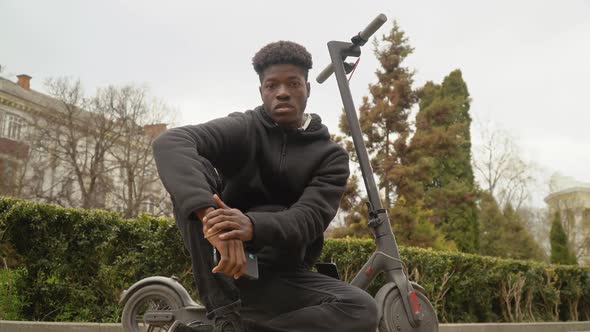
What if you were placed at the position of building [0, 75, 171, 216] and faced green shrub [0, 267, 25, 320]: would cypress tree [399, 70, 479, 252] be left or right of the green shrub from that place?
left

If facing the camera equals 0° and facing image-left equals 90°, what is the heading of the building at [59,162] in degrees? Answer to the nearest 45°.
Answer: approximately 315°

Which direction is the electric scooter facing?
to the viewer's right

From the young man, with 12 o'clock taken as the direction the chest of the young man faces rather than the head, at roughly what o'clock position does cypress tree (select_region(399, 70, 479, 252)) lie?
The cypress tree is roughly at 7 o'clock from the young man.

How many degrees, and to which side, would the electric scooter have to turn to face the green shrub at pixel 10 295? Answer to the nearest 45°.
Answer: approximately 135° to its left

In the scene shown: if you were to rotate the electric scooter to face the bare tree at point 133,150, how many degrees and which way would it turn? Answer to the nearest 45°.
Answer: approximately 90° to its left

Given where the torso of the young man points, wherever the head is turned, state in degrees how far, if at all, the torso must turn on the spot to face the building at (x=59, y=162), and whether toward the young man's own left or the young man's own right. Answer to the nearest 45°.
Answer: approximately 135° to the young man's own right

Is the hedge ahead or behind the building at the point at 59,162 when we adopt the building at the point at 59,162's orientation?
ahead

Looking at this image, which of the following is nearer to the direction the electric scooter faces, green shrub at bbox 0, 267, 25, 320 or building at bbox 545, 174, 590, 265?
the building

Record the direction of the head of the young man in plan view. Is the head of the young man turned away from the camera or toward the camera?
toward the camera

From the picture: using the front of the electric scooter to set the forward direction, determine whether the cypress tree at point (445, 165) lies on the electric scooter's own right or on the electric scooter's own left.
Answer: on the electric scooter's own left

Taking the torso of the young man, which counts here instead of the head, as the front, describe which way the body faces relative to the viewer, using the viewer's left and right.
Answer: facing the viewer

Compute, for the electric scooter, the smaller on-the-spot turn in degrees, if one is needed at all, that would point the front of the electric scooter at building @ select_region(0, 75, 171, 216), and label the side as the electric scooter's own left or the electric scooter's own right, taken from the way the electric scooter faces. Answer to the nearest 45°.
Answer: approximately 135° to the electric scooter's own left

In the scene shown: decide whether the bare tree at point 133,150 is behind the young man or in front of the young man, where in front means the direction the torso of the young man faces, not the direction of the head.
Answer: behind
